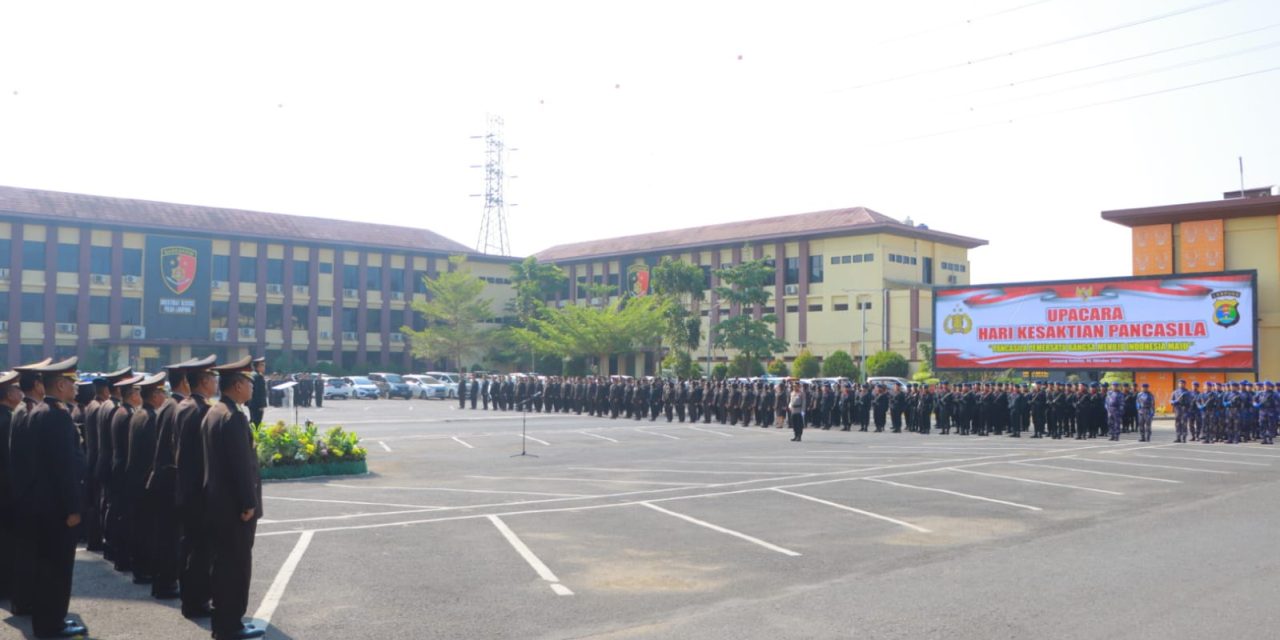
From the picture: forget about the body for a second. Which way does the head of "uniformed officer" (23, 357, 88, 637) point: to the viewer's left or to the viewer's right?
to the viewer's right

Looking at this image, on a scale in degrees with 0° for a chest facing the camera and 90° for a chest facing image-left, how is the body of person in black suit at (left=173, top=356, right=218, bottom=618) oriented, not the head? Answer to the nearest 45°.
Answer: approximately 270°

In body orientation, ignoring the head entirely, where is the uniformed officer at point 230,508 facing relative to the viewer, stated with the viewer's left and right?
facing to the right of the viewer

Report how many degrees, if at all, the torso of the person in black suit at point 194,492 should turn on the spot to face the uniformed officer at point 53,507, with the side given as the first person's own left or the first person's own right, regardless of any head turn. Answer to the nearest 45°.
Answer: approximately 180°

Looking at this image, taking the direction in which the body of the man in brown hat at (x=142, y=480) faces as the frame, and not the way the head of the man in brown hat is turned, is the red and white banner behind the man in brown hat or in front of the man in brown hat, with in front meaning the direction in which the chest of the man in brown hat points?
in front

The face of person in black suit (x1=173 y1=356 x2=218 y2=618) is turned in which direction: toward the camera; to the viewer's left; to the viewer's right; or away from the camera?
to the viewer's right

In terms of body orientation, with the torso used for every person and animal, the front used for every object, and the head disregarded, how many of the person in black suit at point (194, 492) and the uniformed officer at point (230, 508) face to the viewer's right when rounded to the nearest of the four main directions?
2

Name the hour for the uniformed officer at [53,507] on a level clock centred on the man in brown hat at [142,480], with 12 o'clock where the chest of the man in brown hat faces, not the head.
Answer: The uniformed officer is roughly at 4 o'clock from the man in brown hat.
